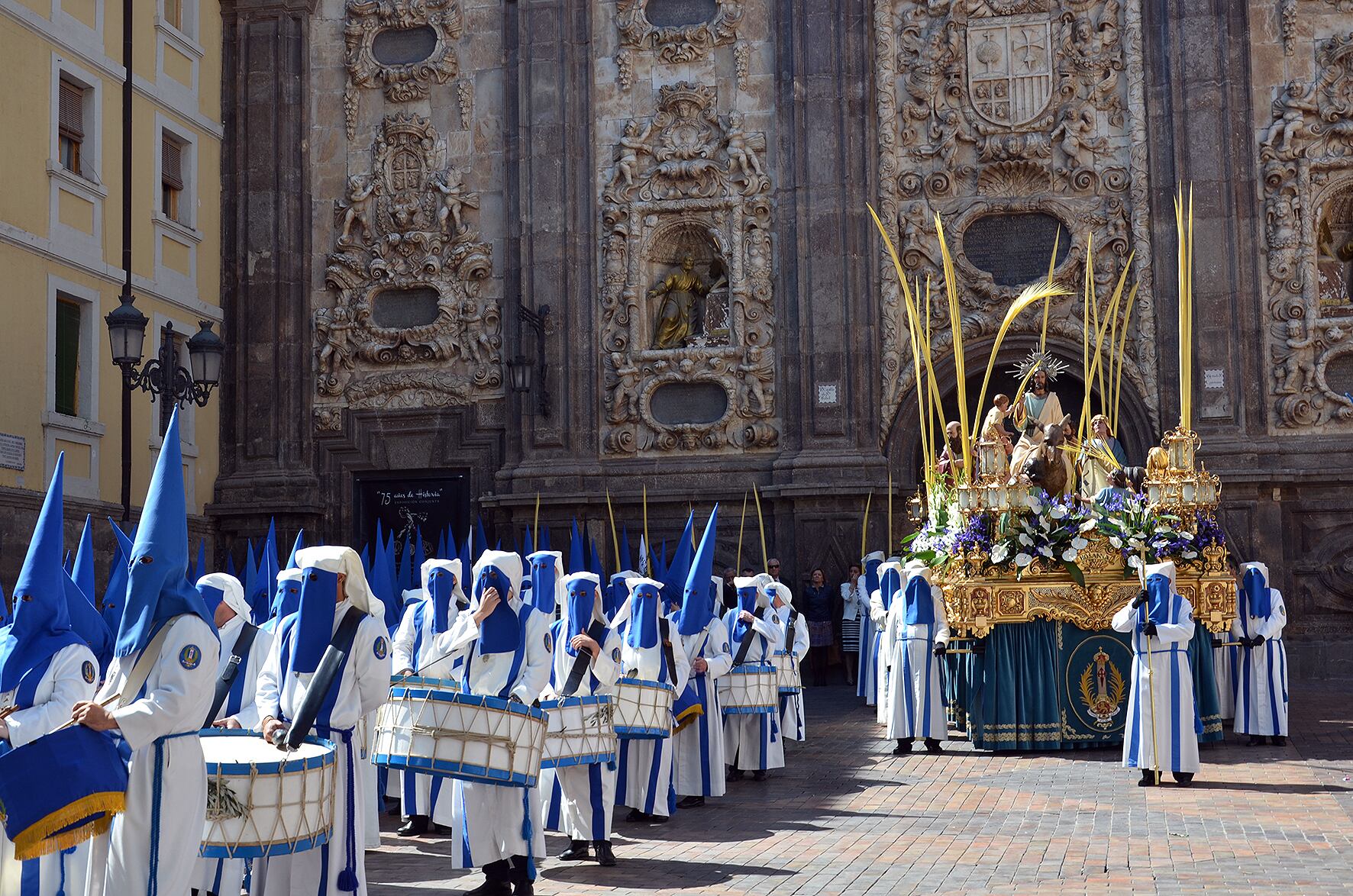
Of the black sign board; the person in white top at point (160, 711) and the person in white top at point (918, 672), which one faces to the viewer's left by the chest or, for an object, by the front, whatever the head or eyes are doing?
the person in white top at point (160, 711)

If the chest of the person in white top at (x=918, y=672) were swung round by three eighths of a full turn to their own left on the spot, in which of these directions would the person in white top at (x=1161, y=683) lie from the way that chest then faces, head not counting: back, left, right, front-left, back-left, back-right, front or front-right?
right

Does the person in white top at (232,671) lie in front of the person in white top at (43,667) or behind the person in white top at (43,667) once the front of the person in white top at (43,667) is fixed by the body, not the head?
behind

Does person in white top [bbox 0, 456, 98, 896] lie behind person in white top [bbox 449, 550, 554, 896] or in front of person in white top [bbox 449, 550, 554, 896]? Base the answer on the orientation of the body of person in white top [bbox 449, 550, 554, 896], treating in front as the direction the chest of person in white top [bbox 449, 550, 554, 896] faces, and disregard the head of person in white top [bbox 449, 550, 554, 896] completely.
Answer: in front

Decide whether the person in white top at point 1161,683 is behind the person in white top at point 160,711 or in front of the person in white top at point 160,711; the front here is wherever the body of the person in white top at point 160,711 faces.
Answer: behind

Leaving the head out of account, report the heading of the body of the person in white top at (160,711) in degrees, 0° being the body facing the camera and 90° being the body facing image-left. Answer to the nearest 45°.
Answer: approximately 90°

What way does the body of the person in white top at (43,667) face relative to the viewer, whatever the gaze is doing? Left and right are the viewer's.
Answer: facing the viewer and to the left of the viewer

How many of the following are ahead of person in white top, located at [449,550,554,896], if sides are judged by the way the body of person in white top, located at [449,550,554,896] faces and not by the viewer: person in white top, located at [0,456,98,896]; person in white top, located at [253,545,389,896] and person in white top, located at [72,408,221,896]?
3

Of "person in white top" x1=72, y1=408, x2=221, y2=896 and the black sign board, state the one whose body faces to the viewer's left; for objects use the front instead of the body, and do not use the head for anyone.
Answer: the person in white top
